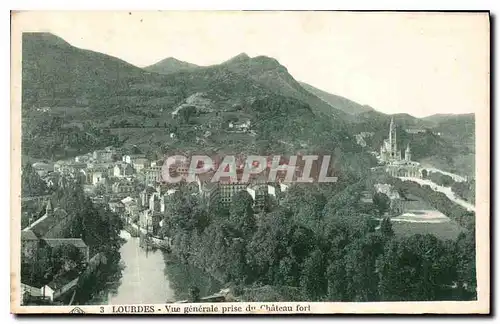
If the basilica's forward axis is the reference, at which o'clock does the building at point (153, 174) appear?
The building is roughly at 4 o'clock from the basilica.

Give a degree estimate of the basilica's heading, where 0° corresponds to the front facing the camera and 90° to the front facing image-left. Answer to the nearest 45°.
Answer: approximately 315°

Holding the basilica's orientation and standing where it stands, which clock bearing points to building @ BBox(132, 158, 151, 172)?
The building is roughly at 4 o'clock from the basilica.

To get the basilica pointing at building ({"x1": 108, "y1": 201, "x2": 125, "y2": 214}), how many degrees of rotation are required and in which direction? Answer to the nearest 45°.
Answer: approximately 45° to its right
